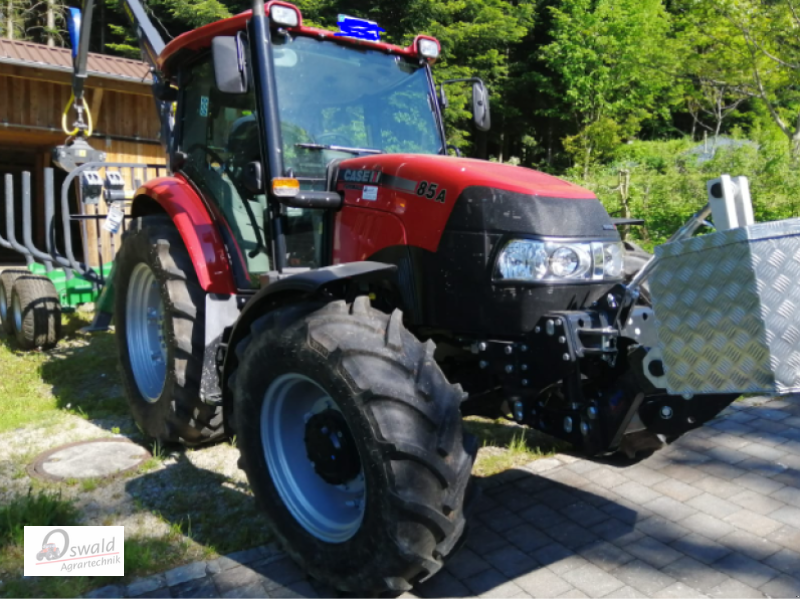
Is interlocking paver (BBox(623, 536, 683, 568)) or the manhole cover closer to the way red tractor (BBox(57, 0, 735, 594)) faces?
the interlocking paver

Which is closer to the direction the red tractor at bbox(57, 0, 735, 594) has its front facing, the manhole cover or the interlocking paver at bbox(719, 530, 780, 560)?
the interlocking paver

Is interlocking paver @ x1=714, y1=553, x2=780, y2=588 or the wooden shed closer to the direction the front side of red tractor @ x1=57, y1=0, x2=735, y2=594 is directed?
the interlocking paver

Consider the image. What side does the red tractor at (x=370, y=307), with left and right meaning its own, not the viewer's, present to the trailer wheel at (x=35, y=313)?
back

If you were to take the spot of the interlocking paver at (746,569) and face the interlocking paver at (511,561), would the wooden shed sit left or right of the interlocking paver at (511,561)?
right

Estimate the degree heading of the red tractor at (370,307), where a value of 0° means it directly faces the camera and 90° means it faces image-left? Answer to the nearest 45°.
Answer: approximately 315°

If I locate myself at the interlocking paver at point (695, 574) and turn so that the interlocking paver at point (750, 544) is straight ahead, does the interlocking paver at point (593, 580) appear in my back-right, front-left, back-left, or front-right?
back-left
